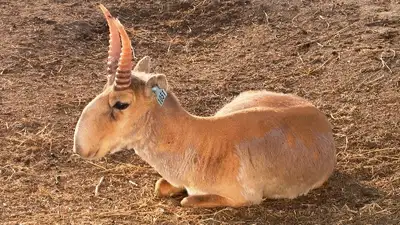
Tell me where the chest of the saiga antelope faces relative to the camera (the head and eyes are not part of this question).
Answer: to the viewer's left
